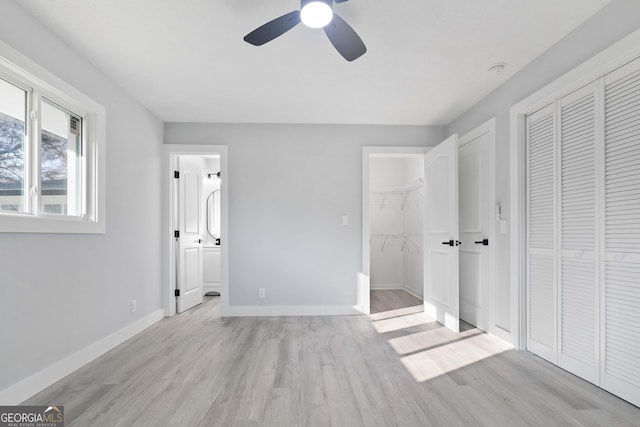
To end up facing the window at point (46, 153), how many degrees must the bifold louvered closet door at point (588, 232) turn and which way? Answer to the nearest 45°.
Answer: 0° — it already faces it

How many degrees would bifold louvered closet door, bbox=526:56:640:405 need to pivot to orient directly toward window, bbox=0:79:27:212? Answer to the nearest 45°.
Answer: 0° — it already faces it

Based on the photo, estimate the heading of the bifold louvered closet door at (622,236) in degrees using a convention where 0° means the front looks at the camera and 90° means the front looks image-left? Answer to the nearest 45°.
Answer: approximately 45°

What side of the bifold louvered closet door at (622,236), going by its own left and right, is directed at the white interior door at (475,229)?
right
